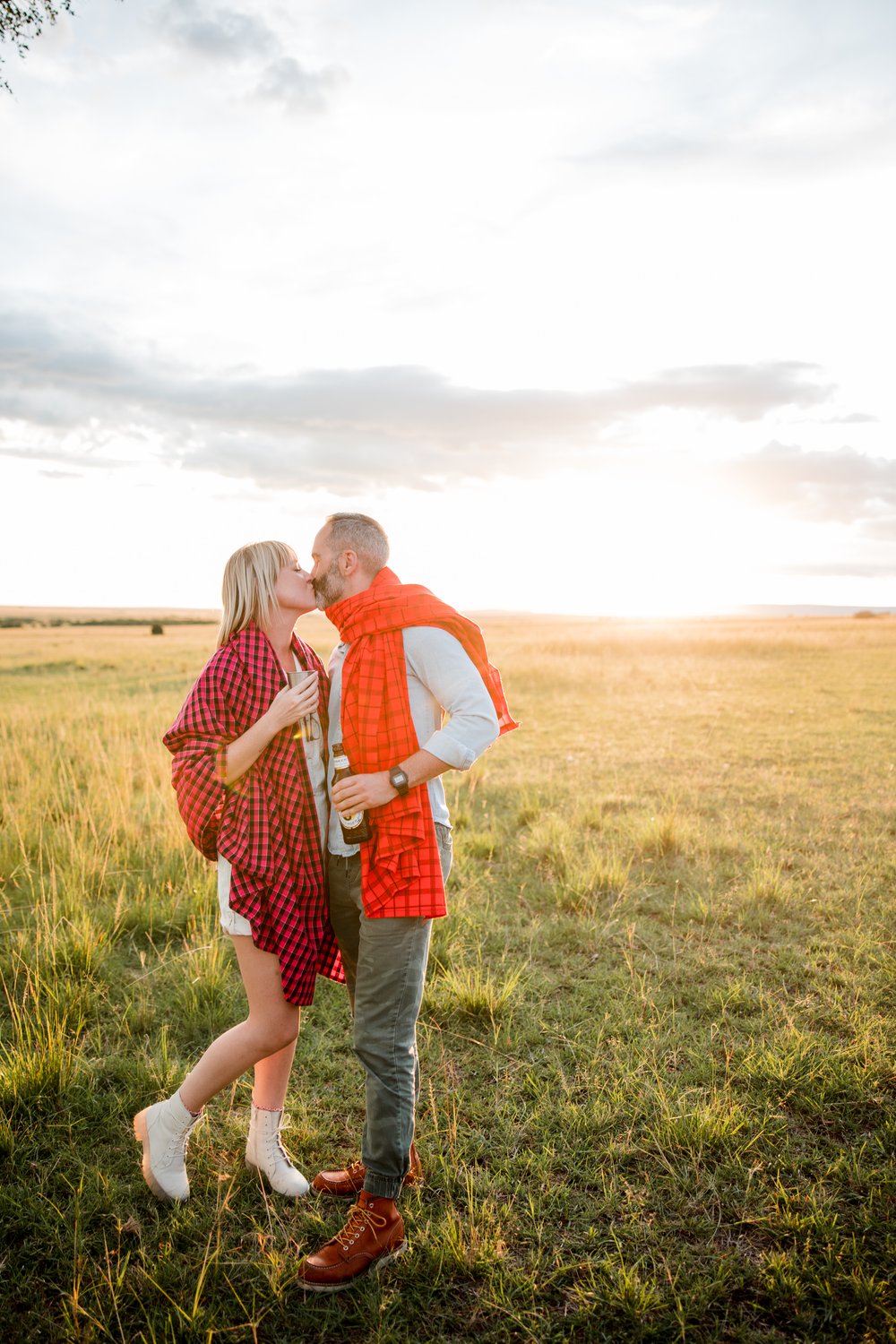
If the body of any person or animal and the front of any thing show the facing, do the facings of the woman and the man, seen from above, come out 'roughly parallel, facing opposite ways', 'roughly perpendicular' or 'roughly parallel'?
roughly parallel, facing opposite ways

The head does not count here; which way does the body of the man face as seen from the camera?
to the viewer's left

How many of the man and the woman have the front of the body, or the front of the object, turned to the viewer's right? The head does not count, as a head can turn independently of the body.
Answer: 1

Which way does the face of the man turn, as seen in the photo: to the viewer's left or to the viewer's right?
to the viewer's left

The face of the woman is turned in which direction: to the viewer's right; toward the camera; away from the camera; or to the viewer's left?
to the viewer's right

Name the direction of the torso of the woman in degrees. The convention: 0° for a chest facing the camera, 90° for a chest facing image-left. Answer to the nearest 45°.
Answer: approximately 270°

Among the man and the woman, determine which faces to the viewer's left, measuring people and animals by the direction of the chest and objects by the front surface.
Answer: the man
